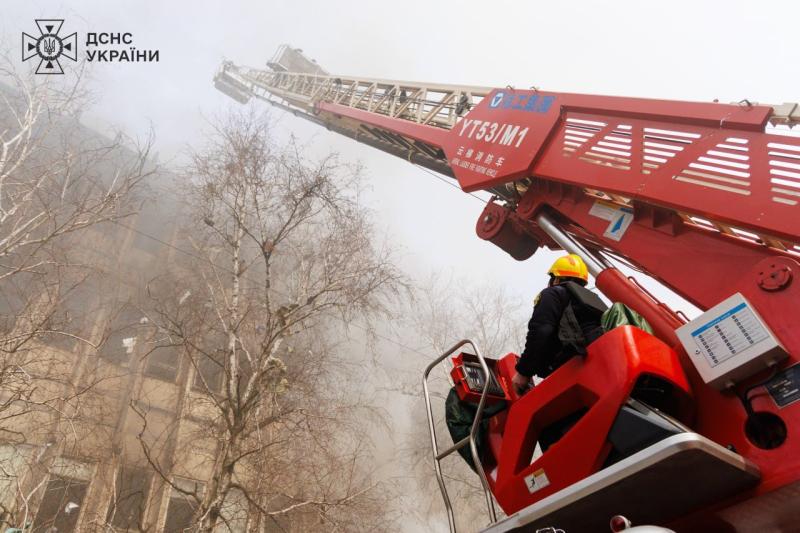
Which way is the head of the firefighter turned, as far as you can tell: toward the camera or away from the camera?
away from the camera

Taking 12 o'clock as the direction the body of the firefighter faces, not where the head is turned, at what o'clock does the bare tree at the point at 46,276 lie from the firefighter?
The bare tree is roughly at 11 o'clock from the firefighter.

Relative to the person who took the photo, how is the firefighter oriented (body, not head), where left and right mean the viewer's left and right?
facing away from the viewer and to the left of the viewer
